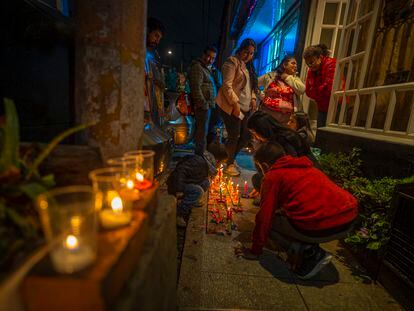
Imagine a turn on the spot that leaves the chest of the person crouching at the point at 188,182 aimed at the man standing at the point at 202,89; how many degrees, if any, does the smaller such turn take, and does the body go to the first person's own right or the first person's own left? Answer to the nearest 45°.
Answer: approximately 90° to the first person's own left

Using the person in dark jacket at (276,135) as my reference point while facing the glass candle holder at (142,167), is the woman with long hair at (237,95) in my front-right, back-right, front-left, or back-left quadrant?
back-right

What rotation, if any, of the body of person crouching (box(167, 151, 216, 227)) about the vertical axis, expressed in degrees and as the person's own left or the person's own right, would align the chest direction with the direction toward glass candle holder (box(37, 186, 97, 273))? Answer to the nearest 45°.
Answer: approximately 90° to the person's own right

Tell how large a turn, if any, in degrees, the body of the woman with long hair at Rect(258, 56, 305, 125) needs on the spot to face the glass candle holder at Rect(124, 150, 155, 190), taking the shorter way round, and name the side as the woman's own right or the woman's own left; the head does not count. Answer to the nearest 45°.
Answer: approximately 45° to the woman's own right

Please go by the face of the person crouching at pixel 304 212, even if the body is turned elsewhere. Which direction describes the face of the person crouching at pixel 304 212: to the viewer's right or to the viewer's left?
to the viewer's left

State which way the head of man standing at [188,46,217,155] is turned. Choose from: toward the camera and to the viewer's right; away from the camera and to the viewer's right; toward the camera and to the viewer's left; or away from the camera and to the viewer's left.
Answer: toward the camera and to the viewer's right

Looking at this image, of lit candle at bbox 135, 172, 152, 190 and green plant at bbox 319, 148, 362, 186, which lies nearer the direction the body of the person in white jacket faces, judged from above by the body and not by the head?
the green plant

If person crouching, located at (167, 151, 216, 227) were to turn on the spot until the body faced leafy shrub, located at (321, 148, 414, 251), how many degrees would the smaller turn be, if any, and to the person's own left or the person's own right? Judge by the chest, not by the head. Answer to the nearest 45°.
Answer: approximately 45° to the person's own right

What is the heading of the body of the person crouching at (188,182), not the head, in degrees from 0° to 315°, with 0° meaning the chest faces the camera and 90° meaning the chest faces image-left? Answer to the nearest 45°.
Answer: approximately 270°
